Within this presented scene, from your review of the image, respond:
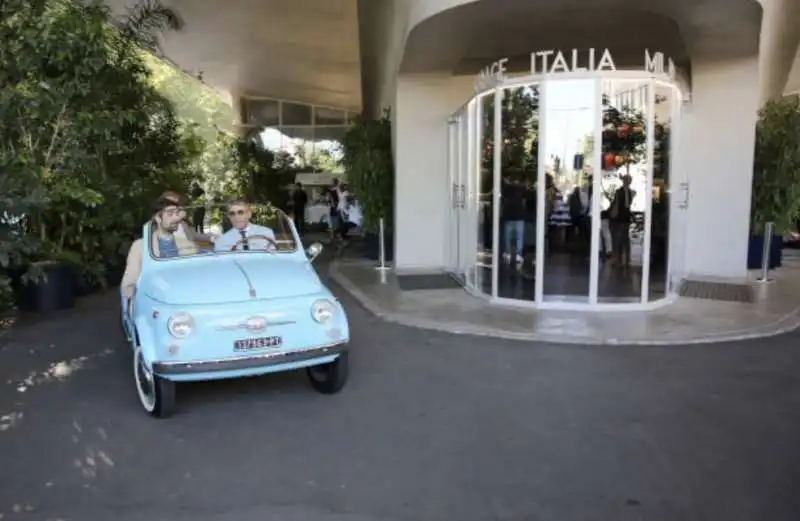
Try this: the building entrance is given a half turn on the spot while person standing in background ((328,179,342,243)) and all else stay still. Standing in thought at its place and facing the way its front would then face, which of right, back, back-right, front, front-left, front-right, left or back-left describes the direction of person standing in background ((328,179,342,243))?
front-left

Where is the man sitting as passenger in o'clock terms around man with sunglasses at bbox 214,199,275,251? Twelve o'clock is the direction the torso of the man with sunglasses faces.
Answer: The man sitting as passenger is roughly at 3 o'clock from the man with sunglasses.

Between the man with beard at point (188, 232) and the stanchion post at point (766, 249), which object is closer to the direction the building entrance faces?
the man with beard

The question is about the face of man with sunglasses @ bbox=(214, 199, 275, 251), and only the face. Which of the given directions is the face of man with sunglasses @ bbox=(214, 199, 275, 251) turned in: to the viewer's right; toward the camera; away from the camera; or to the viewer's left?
toward the camera

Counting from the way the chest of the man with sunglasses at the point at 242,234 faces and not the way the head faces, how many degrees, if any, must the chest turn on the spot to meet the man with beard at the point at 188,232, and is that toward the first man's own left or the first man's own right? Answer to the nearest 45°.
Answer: approximately 90° to the first man's own right

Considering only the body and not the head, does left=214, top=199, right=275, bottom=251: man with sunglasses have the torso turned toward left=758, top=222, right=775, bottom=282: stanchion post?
no

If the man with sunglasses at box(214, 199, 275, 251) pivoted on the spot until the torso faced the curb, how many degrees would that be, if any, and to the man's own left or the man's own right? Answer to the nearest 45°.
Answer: approximately 90° to the man's own left

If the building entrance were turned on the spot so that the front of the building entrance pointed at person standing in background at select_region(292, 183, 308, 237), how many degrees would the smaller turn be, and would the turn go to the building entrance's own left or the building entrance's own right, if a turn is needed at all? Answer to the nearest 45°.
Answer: approximately 135° to the building entrance's own right

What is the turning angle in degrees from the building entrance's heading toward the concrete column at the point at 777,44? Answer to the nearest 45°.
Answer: approximately 135° to its left

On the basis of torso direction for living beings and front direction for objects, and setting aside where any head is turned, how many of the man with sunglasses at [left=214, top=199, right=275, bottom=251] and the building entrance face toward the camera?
2

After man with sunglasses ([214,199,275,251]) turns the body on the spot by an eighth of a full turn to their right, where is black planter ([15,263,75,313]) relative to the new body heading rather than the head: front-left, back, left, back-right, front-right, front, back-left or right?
right

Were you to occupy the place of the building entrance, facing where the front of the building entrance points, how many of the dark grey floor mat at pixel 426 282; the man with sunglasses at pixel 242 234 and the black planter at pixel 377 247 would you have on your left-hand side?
0

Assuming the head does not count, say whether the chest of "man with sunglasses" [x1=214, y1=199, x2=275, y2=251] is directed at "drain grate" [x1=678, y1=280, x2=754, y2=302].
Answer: no

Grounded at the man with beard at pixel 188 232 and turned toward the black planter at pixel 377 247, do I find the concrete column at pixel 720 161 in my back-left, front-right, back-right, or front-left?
front-right

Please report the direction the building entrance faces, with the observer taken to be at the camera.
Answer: facing the viewer

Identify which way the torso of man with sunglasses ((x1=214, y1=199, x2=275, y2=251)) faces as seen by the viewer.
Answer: toward the camera
